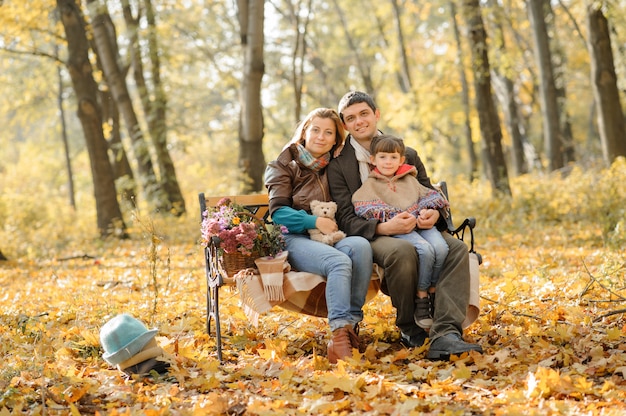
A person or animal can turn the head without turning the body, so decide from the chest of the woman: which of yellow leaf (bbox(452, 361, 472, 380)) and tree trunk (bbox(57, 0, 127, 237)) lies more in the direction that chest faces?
the yellow leaf

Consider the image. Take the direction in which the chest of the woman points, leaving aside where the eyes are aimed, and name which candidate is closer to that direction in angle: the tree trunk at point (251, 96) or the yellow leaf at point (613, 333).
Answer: the yellow leaf

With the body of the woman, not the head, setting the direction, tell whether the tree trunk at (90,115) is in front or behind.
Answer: behind

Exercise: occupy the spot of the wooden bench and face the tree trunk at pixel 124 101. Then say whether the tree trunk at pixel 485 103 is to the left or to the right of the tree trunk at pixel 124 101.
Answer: right

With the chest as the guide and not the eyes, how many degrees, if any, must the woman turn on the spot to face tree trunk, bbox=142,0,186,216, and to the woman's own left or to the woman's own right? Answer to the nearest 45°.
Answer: approximately 135° to the woman's own left

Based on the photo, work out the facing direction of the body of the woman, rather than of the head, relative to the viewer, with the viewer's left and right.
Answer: facing the viewer and to the right of the viewer

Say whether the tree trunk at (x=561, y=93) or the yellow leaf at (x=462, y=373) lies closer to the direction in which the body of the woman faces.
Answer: the yellow leaf
